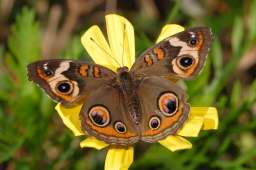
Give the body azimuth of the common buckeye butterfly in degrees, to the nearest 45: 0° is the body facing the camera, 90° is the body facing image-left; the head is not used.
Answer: approximately 180°
